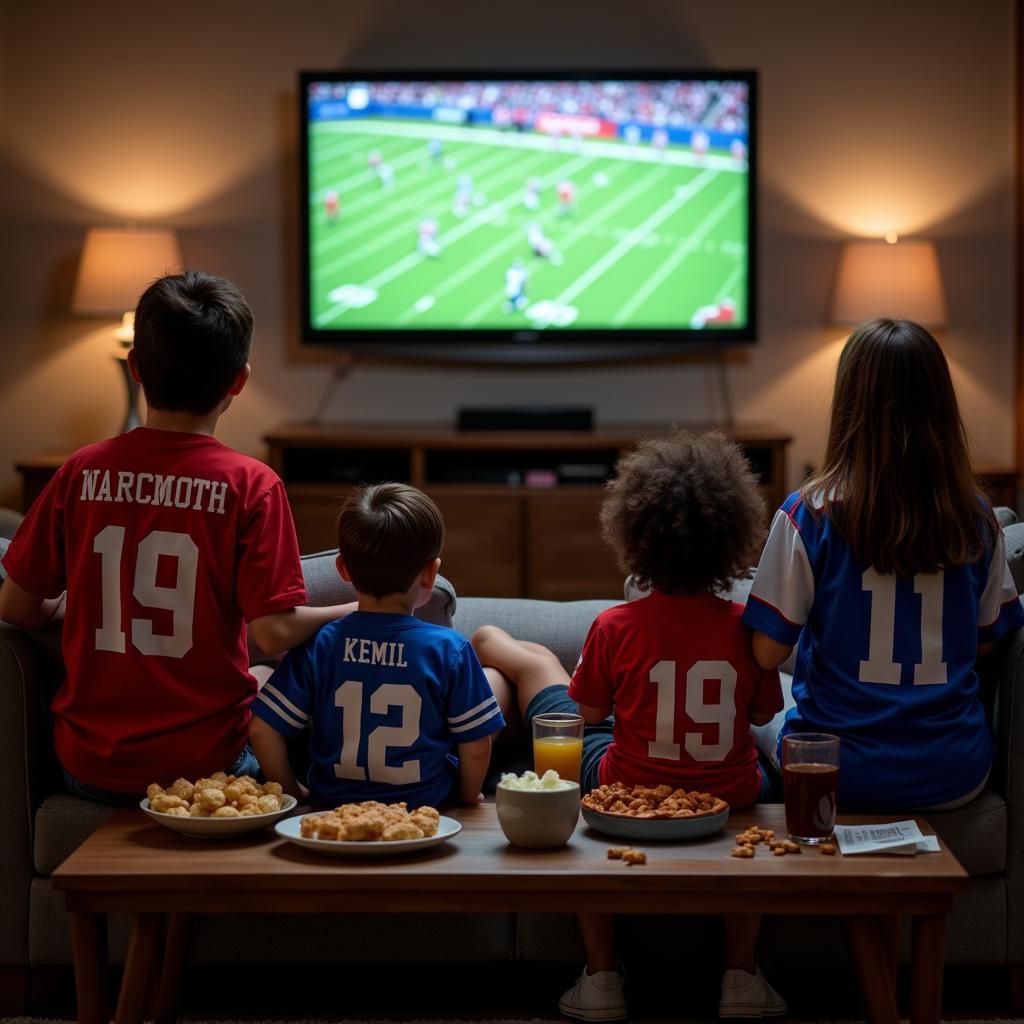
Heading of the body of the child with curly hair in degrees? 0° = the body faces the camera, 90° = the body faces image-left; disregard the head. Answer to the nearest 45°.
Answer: approximately 180°

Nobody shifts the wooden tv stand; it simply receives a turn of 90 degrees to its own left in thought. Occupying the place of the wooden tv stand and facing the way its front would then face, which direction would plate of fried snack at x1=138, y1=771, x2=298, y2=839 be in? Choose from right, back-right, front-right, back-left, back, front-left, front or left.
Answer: right

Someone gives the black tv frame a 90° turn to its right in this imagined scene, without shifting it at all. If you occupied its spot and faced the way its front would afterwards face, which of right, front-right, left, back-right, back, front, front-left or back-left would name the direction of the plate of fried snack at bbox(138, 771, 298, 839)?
left

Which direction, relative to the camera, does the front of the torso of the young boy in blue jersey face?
away from the camera

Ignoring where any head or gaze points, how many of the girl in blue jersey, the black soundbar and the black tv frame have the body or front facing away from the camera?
1

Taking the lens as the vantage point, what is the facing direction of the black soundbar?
facing the viewer

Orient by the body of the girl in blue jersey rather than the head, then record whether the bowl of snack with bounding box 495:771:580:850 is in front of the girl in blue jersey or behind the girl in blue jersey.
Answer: behind

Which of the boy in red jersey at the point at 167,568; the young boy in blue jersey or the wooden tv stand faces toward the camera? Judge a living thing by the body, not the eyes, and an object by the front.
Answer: the wooden tv stand

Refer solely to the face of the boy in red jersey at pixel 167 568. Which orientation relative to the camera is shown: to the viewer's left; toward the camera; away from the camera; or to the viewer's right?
away from the camera

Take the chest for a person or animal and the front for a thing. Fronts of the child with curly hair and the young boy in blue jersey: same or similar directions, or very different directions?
same or similar directions

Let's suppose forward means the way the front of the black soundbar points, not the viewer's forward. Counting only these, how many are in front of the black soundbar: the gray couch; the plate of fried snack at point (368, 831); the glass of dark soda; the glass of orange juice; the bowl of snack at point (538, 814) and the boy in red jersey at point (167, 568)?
6

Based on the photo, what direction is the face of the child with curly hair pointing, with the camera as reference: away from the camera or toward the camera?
away from the camera

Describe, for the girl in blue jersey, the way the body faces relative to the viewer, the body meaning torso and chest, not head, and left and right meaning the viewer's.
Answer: facing away from the viewer

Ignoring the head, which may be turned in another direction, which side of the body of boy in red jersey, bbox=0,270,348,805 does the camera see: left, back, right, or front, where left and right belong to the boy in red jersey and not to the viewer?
back

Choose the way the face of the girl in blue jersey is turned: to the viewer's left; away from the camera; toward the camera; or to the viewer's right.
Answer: away from the camera

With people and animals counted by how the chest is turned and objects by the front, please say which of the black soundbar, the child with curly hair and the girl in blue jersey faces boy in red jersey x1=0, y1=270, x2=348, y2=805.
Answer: the black soundbar

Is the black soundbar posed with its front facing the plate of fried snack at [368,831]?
yes

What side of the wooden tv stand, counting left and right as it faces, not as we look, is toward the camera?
front

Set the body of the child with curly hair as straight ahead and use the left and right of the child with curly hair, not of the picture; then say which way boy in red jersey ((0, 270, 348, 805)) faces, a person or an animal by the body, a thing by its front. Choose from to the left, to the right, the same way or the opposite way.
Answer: the same way
